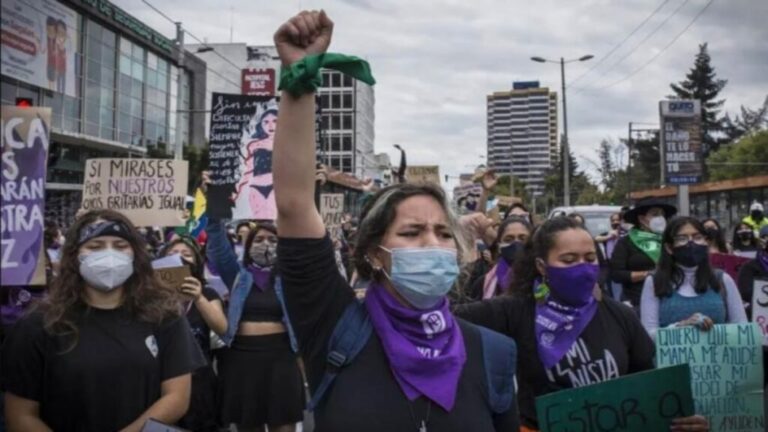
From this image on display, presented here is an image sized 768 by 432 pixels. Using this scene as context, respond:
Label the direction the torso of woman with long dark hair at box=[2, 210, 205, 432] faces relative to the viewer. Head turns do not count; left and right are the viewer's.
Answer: facing the viewer

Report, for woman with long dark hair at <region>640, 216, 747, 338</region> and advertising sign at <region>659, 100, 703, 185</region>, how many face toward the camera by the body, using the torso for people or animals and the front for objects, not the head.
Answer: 2

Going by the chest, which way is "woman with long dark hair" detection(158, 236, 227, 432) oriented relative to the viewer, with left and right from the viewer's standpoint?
facing the viewer and to the left of the viewer

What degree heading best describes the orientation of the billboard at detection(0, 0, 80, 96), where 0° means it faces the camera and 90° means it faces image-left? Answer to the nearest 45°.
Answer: approximately 315°

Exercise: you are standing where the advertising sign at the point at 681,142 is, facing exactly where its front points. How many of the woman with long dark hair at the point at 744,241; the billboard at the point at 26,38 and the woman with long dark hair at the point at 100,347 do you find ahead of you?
3

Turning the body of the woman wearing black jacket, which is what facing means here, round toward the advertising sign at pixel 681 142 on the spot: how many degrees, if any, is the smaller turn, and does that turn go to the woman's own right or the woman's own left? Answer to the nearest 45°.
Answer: approximately 135° to the woman's own left

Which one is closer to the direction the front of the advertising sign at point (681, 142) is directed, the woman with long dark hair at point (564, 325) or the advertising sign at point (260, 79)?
the woman with long dark hair

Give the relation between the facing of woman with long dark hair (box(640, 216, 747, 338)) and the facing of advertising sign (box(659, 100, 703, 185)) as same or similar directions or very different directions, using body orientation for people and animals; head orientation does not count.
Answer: same or similar directions

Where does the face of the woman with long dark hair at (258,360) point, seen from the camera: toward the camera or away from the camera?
toward the camera

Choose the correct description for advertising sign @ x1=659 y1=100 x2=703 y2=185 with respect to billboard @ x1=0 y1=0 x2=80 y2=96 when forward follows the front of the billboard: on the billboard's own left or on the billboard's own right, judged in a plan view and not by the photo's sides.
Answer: on the billboard's own left

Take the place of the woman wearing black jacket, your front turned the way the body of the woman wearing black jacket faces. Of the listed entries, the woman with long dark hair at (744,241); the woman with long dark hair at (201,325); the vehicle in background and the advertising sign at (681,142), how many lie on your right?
1

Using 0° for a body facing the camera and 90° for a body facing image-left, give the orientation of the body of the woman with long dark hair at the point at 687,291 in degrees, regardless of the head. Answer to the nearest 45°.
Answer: approximately 0°

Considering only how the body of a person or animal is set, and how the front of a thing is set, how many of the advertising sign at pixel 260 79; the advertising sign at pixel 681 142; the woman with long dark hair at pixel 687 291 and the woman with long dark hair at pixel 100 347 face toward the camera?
4
